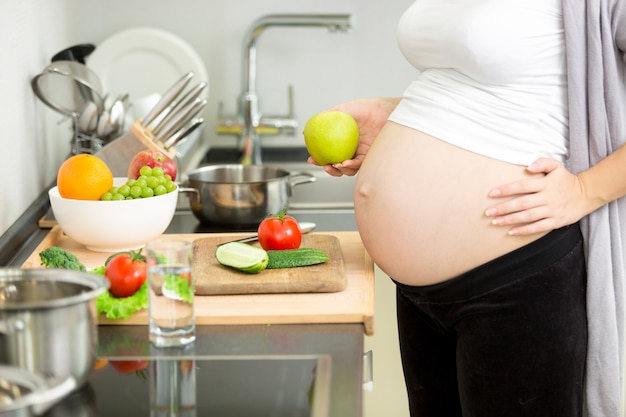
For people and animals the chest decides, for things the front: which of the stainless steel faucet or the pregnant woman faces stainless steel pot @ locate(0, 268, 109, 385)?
the pregnant woman

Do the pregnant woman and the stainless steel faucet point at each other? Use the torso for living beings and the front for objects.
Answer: no

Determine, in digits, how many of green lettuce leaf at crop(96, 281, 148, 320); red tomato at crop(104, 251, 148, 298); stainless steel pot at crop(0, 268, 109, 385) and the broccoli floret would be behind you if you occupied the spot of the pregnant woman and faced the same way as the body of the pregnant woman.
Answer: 0

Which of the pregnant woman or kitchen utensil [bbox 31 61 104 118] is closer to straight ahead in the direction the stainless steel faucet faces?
the pregnant woman

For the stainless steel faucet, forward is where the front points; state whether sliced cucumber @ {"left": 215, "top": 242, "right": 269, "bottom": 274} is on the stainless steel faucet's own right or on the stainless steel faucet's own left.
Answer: on the stainless steel faucet's own right

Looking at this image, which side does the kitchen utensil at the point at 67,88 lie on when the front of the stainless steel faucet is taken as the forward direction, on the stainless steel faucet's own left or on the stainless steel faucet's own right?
on the stainless steel faucet's own right

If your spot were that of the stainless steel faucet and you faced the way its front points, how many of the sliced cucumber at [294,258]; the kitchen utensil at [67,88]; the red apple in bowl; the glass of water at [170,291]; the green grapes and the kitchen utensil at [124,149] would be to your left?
0

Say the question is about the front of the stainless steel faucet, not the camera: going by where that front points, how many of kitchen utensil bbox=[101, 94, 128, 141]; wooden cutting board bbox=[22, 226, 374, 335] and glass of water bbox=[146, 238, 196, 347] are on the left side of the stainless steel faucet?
0

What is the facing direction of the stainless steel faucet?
to the viewer's right

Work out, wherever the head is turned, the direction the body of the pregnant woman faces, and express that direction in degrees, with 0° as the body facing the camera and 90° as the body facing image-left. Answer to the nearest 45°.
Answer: approximately 45°

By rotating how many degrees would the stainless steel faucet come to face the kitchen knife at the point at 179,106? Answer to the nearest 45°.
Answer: approximately 90° to its right

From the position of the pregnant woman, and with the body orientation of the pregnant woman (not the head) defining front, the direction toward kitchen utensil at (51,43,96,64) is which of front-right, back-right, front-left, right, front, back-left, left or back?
right
